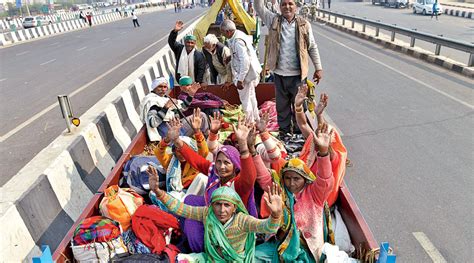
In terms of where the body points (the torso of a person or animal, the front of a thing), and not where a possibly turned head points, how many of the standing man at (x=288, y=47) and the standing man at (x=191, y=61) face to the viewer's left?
0

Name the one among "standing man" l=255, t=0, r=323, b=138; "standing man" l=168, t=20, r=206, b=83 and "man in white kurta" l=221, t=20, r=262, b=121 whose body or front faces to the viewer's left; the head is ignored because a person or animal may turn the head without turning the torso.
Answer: the man in white kurta

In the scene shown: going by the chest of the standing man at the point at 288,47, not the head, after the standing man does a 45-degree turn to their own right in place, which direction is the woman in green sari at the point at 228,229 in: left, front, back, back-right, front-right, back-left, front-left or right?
front-left

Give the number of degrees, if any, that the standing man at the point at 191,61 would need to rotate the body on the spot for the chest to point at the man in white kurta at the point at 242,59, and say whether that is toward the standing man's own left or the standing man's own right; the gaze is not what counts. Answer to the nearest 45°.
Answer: approximately 45° to the standing man's own left

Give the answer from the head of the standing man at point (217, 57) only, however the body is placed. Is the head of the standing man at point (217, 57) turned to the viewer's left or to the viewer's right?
to the viewer's left

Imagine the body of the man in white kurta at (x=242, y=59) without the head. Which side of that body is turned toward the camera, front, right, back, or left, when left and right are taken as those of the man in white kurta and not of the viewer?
left

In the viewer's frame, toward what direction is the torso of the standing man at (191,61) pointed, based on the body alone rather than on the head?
toward the camera

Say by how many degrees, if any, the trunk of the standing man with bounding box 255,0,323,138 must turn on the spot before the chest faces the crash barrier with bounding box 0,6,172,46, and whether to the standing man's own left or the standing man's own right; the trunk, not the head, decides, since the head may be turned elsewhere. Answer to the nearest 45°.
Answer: approximately 135° to the standing man's own right

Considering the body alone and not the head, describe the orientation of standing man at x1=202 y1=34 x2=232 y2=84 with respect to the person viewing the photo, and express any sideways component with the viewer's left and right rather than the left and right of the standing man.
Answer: facing the viewer and to the left of the viewer

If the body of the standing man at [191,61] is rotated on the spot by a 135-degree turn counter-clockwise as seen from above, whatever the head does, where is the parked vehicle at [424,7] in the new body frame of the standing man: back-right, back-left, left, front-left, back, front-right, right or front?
front

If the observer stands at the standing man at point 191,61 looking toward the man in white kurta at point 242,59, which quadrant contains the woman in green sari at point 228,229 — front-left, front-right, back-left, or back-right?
front-right

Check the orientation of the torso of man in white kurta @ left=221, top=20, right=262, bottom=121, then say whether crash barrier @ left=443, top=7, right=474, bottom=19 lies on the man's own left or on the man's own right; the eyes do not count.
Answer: on the man's own right

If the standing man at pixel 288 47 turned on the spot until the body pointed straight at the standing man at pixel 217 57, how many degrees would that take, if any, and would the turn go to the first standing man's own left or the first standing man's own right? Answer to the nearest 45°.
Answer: approximately 135° to the first standing man's own right

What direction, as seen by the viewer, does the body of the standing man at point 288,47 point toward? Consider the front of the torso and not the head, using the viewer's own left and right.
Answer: facing the viewer
